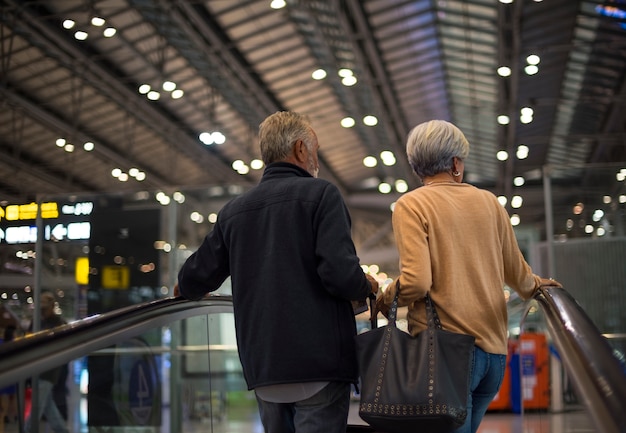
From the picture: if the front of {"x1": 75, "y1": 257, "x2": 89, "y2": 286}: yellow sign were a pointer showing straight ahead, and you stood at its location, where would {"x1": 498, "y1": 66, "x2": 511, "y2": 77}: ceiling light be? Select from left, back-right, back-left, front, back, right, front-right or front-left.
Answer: back-left

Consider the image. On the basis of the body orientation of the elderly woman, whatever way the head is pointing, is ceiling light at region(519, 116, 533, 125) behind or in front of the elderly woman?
in front

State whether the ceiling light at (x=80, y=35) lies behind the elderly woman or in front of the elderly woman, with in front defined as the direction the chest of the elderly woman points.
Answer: in front

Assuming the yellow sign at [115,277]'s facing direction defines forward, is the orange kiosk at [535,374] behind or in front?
in front

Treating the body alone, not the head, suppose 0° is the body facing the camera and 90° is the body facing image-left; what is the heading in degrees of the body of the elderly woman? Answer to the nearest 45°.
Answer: approximately 180°

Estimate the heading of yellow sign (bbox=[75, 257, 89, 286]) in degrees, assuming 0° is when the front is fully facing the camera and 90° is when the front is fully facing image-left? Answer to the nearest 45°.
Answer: approximately 0°

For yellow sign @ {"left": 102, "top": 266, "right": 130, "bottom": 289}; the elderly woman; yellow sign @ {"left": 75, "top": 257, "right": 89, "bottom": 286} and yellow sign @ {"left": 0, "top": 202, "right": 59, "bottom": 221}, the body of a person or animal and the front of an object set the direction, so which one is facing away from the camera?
the elderly woman

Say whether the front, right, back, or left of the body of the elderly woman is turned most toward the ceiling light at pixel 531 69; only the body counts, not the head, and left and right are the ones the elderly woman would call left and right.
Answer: front

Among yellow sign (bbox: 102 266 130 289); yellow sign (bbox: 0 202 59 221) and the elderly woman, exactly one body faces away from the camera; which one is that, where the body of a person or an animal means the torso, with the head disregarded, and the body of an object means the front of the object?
the elderly woman

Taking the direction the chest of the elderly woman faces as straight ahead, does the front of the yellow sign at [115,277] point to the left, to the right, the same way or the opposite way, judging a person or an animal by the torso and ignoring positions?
the opposite way
